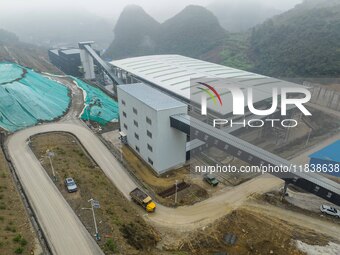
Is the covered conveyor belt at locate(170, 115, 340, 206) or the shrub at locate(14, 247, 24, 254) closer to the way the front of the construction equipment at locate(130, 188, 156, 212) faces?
the covered conveyor belt

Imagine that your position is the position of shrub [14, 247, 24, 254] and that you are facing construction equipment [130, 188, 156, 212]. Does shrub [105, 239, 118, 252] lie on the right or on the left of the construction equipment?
right

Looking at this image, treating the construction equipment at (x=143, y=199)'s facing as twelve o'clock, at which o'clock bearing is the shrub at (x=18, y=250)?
The shrub is roughly at 3 o'clock from the construction equipment.

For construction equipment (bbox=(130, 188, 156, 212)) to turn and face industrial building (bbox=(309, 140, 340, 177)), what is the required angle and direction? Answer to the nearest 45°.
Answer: approximately 45° to its left

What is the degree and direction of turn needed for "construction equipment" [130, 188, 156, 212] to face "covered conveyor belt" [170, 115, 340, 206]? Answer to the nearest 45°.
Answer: approximately 45° to its left

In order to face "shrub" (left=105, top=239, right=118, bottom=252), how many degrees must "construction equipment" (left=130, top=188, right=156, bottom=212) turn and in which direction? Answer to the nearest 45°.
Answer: approximately 45° to its right

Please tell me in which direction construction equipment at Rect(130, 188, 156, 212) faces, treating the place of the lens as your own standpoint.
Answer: facing the viewer and to the right of the viewer
